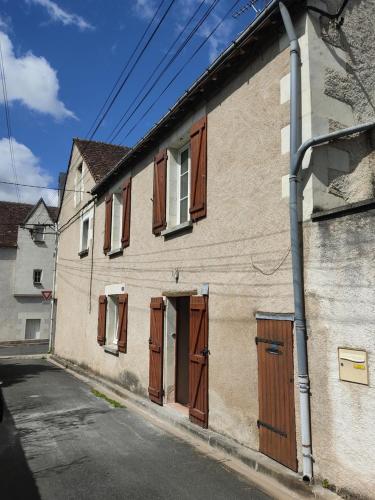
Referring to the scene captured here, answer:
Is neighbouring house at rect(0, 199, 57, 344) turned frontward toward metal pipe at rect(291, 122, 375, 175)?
yes

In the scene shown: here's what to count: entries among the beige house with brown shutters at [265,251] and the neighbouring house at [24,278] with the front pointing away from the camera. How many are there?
0

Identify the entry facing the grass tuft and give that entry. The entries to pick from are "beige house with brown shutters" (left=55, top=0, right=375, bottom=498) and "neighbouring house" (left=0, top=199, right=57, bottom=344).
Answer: "neighbouring house" (left=0, top=199, right=57, bottom=344)

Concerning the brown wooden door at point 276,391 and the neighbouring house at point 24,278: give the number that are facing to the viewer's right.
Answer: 0

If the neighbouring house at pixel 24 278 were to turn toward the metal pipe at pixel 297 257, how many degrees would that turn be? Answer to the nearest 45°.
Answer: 0° — it already faces it

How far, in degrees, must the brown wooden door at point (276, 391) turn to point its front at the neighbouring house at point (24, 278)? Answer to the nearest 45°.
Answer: approximately 90° to its right

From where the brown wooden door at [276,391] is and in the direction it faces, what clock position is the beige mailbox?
The beige mailbox is roughly at 9 o'clock from the brown wooden door.

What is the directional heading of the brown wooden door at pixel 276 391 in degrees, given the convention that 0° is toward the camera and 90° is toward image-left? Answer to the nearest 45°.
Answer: approximately 45°

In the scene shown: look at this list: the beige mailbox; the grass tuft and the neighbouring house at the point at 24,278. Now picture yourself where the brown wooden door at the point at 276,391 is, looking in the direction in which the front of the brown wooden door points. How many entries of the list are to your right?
2

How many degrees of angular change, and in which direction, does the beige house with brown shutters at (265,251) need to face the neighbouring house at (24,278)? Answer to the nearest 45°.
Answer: approximately 90° to its right

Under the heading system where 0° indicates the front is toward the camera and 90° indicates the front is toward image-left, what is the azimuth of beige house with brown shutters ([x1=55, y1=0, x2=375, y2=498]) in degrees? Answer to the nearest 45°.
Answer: approximately 45°
